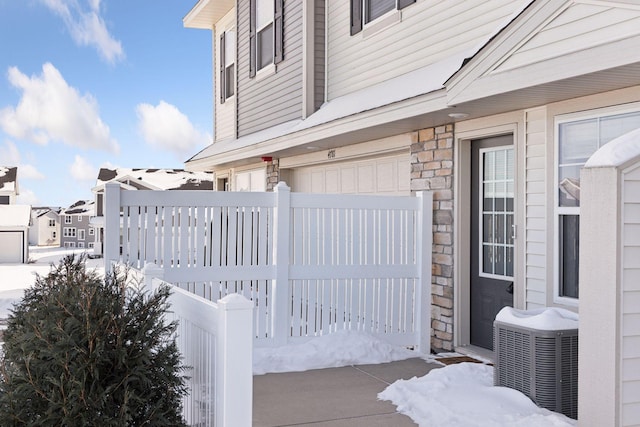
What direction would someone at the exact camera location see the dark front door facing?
facing the viewer and to the left of the viewer

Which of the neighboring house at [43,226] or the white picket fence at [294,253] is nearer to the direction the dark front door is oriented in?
the white picket fence

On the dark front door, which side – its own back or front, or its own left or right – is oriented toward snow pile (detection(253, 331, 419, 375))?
front

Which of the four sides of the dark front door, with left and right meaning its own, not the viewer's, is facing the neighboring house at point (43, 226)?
right

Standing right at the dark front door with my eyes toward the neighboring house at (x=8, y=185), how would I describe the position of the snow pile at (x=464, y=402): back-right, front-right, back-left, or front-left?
back-left

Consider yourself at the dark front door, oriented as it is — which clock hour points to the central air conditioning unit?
The central air conditioning unit is roughly at 10 o'clock from the dark front door.

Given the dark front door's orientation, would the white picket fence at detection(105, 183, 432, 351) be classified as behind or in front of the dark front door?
in front

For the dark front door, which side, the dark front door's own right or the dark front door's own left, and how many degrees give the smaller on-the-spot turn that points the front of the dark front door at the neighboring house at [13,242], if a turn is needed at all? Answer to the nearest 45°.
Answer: approximately 90° to the dark front door's own right

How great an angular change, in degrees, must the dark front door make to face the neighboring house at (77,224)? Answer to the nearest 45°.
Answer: approximately 90° to its right

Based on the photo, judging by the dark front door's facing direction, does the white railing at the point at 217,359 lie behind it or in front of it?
in front

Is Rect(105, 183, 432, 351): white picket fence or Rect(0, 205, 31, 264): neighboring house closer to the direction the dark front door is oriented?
the white picket fence

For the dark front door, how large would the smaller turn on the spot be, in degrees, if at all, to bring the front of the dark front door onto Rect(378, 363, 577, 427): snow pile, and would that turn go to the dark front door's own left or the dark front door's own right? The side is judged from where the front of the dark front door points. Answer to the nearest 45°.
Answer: approximately 45° to the dark front door's own left

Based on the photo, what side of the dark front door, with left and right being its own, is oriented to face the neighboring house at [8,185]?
right

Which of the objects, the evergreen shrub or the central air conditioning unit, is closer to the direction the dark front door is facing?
the evergreen shrub
